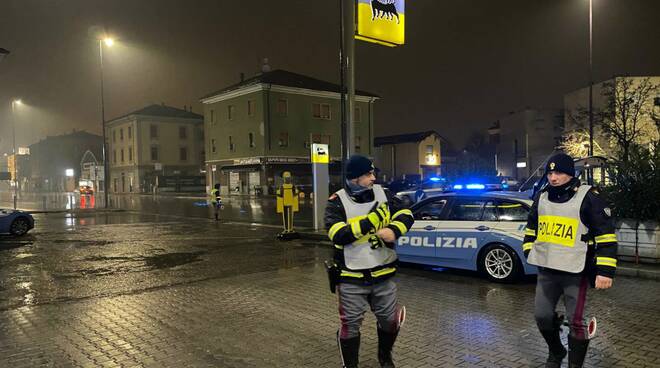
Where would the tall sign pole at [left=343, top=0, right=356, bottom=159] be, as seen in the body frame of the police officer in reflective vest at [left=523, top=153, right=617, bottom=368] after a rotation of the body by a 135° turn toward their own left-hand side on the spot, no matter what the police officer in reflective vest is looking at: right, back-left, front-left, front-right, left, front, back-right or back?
back-left

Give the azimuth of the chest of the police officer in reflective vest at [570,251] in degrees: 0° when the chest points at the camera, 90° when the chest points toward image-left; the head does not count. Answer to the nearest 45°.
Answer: approximately 45°

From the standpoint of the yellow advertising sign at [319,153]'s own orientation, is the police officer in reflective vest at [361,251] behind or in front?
in front

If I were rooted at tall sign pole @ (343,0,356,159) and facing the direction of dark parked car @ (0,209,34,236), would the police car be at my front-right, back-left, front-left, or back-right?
back-left

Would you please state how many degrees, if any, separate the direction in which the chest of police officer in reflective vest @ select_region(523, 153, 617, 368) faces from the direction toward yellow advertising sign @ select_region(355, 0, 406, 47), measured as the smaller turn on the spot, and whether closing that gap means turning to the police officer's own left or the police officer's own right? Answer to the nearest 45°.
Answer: approximately 90° to the police officer's own right

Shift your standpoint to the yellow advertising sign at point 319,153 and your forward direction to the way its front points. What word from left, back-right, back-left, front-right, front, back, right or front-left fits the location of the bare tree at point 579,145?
back-left

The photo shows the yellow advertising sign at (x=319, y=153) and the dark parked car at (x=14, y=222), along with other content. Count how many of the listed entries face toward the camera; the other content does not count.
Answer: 1

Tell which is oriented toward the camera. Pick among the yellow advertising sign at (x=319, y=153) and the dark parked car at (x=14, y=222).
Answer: the yellow advertising sign

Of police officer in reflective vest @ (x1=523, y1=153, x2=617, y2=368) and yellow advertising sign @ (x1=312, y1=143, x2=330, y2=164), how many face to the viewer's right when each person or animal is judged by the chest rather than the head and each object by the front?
0

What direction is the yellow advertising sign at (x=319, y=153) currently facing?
toward the camera
